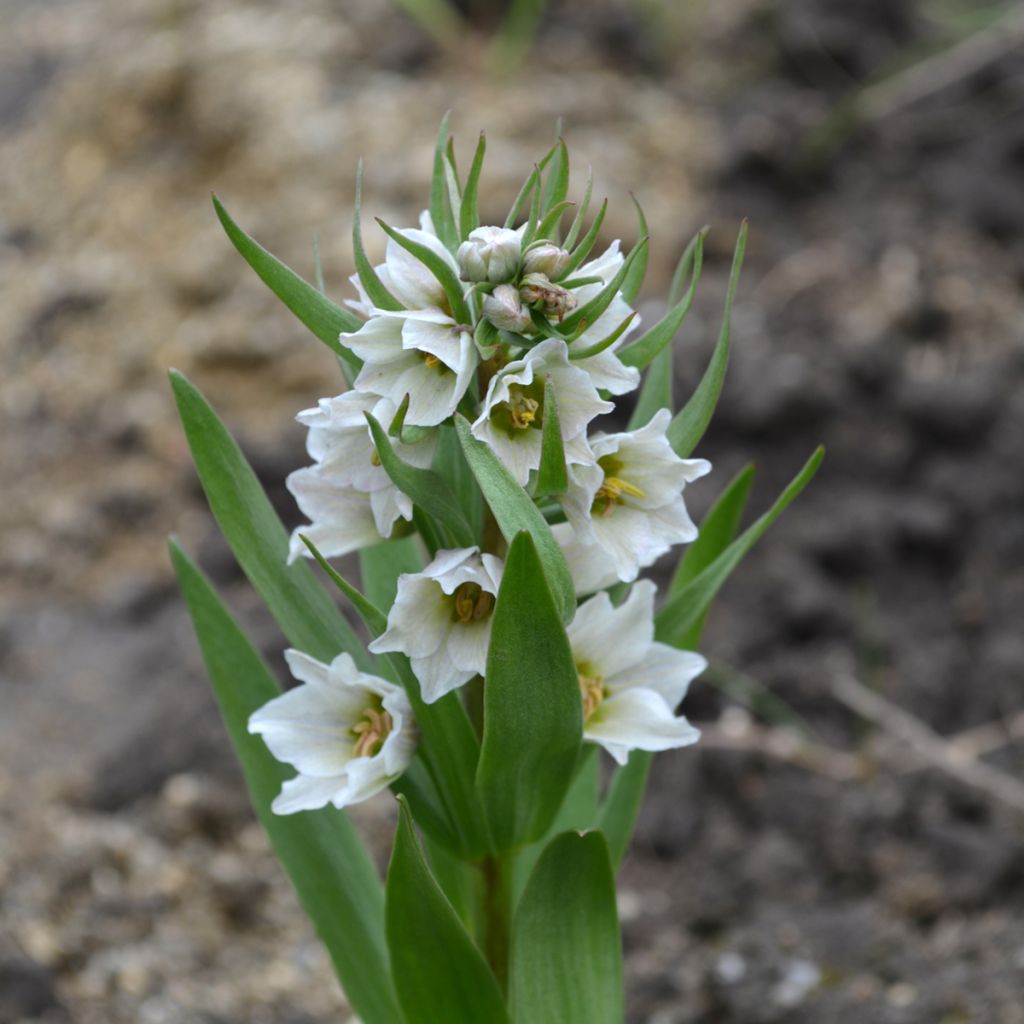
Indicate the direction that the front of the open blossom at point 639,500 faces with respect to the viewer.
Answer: facing the viewer and to the right of the viewer
